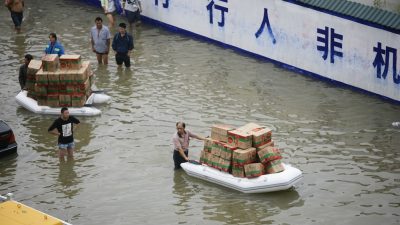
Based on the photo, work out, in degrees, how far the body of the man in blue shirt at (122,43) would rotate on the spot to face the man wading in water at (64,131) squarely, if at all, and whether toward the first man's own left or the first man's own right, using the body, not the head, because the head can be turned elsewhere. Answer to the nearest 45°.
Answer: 0° — they already face them

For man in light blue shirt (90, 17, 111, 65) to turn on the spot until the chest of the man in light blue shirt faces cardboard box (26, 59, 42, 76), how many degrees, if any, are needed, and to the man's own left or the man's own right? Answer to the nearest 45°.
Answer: approximately 45° to the man's own right

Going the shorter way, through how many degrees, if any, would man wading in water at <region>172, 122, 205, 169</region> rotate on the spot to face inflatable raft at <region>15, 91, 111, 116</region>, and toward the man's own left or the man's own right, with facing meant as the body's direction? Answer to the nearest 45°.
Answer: approximately 180°

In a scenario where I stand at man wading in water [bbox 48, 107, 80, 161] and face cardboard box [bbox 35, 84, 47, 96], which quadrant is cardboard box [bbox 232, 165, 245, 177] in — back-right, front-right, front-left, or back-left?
back-right

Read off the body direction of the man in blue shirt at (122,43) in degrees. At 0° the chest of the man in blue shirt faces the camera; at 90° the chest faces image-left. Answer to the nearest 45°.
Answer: approximately 0°

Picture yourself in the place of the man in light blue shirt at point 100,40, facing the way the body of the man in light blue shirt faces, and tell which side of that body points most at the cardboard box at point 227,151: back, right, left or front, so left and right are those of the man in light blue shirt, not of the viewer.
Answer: front

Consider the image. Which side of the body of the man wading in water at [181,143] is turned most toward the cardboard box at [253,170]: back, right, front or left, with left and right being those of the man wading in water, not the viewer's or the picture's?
front

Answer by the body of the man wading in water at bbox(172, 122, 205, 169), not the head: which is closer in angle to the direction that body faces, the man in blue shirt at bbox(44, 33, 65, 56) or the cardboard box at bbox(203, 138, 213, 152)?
the cardboard box

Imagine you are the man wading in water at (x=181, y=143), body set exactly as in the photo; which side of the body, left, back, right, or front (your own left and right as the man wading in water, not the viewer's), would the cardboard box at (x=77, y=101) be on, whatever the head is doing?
back

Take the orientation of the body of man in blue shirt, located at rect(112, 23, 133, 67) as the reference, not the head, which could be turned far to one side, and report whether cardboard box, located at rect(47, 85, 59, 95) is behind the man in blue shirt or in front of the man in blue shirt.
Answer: in front

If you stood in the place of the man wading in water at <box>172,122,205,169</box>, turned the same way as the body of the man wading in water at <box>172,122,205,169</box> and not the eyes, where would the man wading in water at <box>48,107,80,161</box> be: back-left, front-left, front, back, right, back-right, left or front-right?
back-right

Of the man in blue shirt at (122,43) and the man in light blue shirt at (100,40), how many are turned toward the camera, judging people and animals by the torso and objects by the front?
2
